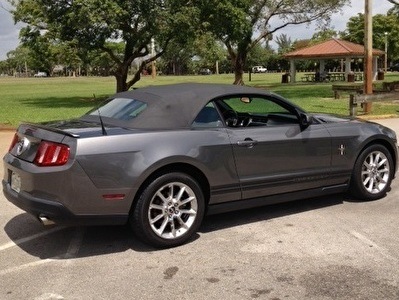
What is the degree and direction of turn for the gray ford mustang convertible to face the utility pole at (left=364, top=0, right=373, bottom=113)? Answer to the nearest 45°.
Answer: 0° — it already faces it

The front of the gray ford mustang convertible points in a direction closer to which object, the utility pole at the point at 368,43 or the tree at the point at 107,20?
the utility pole

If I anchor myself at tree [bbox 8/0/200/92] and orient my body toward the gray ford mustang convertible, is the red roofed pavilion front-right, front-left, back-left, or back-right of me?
back-left

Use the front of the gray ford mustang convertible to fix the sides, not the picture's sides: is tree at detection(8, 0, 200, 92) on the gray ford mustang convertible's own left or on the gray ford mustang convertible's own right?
on the gray ford mustang convertible's own left

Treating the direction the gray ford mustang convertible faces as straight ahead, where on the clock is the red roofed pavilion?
The red roofed pavilion is roughly at 11 o'clock from the gray ford mustang convertible.

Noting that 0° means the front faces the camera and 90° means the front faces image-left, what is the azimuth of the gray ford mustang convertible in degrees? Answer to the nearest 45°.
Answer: approximately 225°

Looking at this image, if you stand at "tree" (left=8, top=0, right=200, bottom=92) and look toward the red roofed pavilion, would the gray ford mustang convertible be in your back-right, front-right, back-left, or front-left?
back-right
